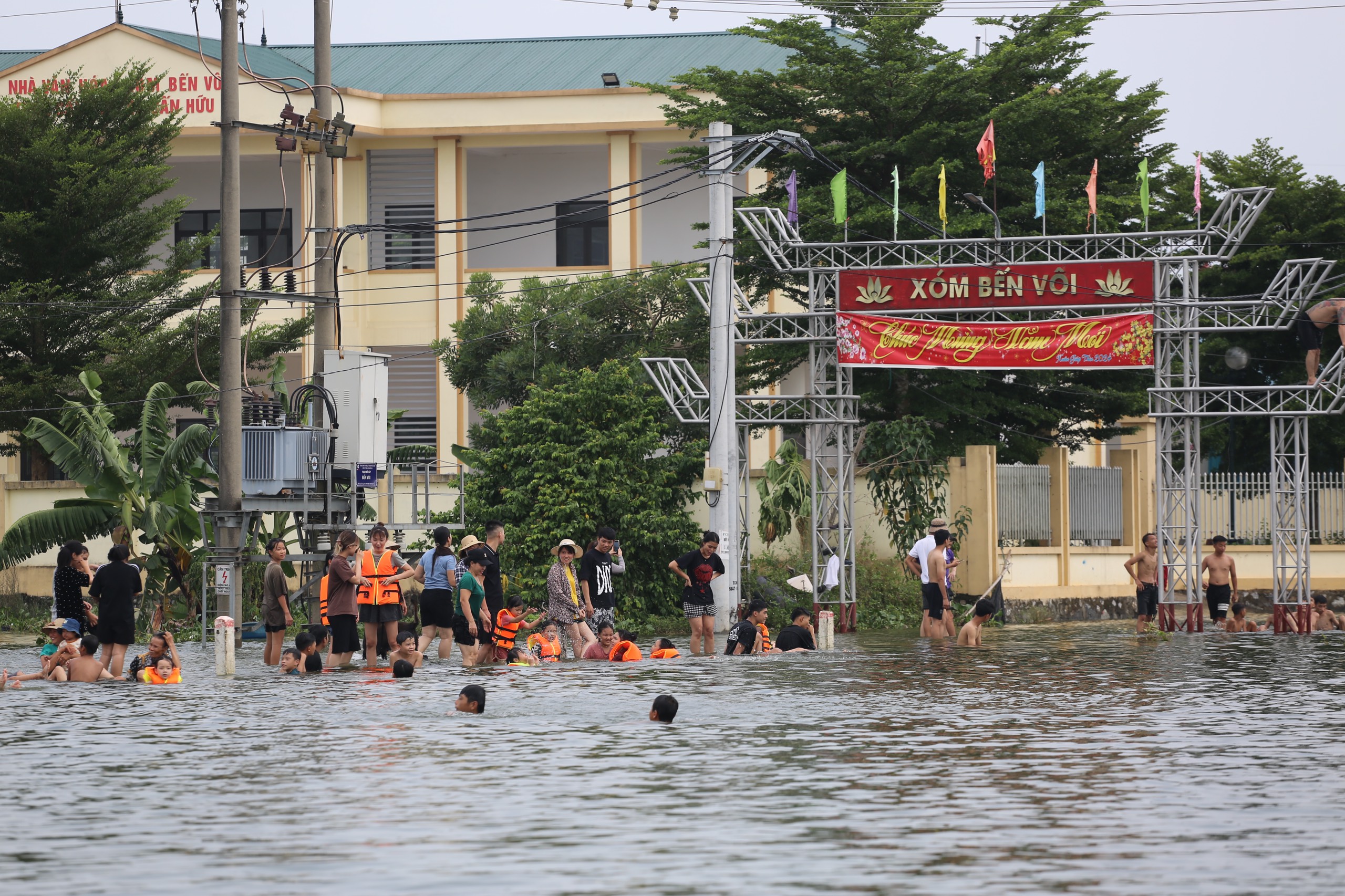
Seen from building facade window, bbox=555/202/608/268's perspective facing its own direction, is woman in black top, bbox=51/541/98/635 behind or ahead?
ahead

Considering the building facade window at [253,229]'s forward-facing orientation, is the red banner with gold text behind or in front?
in front

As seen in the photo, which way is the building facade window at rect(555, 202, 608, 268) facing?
toward the camera

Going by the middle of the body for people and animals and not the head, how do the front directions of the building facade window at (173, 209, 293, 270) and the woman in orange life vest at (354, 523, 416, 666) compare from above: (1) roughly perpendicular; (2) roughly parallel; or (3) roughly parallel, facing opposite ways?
roughly parallel

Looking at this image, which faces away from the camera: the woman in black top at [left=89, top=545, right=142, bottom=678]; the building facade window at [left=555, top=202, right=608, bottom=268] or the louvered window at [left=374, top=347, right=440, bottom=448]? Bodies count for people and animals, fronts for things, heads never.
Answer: the woman in black top

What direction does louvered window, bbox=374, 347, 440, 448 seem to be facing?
toward the camera

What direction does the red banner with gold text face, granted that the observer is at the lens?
facing the viewer

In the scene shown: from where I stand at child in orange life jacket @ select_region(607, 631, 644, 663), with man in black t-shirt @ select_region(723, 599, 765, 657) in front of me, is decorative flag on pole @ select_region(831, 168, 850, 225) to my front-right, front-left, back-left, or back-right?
front-left

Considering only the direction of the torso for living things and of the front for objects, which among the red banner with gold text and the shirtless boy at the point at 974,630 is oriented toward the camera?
the red banner with gold text

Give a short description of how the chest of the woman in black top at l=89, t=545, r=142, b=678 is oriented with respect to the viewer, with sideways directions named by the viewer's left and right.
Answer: facing away from the viewer

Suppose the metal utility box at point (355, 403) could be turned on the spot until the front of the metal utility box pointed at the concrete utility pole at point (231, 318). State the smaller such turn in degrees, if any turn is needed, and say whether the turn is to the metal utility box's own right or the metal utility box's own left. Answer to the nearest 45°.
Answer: approximately 90° to the metal utility box's own right

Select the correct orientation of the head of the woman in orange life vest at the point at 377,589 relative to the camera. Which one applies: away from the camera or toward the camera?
toward the camera

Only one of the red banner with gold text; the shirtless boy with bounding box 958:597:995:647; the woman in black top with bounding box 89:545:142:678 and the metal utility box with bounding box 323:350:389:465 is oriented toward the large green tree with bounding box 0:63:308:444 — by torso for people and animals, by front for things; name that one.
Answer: the woman in black top

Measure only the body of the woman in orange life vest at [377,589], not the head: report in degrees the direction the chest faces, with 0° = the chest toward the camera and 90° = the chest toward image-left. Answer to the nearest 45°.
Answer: approximately 0°

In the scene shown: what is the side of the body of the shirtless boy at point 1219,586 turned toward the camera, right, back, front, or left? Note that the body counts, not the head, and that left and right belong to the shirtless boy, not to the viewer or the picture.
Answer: front

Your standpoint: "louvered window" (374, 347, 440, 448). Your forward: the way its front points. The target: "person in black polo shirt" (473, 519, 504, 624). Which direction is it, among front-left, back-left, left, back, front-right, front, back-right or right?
front

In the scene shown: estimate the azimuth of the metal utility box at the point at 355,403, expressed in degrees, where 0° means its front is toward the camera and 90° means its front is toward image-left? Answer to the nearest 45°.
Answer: approximately 315°

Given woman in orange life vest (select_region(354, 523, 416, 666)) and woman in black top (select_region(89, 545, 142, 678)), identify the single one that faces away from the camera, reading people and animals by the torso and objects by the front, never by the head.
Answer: the woman in black top

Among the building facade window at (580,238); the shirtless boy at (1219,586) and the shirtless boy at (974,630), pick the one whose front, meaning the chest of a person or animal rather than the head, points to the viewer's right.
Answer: the shirtless boy at (974,630)

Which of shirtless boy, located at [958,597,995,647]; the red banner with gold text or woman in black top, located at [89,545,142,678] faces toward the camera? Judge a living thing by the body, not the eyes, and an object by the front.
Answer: the red banner with gold text
